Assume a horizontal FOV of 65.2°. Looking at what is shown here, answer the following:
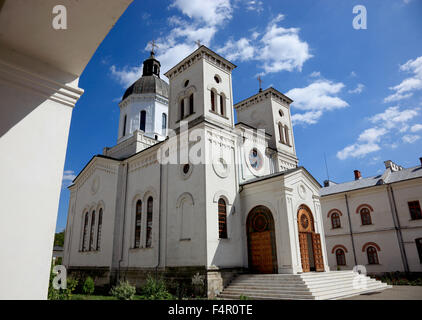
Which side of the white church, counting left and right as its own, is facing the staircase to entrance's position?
front

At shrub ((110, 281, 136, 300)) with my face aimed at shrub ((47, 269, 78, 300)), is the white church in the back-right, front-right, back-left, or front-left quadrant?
back-right

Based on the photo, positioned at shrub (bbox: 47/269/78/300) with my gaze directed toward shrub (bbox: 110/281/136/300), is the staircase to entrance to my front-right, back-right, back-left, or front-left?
front-left

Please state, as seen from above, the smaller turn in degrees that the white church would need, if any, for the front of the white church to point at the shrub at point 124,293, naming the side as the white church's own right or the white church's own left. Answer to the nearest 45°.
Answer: approximately 90° to the white church's own right

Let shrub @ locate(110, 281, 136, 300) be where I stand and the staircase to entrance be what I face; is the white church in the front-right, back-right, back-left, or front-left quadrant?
front-left

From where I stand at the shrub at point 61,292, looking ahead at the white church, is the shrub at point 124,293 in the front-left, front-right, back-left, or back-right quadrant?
front-right

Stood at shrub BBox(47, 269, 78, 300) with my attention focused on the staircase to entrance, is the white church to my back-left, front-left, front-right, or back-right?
front-left

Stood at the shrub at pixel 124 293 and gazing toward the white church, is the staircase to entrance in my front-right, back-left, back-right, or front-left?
front-right

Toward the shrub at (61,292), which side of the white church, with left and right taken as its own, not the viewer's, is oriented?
right

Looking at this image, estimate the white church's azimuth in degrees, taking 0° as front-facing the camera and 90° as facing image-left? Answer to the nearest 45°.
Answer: approximately 315°
